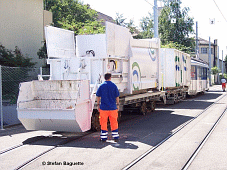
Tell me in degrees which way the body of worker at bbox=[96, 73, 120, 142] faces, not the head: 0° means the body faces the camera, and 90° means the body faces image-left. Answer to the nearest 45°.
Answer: approximately 180°

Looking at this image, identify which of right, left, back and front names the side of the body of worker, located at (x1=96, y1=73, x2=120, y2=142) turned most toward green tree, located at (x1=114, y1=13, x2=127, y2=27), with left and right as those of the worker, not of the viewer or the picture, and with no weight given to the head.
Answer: front

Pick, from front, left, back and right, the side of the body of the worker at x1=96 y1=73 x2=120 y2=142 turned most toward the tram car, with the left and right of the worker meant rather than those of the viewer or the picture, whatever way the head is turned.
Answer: front

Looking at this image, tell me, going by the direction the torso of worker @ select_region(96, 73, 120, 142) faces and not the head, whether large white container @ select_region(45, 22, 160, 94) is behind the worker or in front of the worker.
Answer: in front

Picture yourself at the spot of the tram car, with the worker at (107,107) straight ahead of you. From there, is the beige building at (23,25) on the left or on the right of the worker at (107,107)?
right

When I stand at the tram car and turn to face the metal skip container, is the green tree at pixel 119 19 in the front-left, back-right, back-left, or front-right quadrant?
back-right

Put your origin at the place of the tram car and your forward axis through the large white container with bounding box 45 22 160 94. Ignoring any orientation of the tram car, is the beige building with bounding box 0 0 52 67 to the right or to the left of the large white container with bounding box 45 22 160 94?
right

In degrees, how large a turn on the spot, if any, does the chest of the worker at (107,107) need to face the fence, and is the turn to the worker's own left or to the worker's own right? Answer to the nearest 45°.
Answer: approximately 45° to the worker's own left

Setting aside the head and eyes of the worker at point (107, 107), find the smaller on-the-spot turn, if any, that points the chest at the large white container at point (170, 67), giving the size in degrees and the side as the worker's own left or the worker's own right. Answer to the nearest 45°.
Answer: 0° — they already face it

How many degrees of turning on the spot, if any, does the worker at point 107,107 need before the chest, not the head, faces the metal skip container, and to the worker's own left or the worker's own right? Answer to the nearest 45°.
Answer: approximately 90° to the worker's own left
